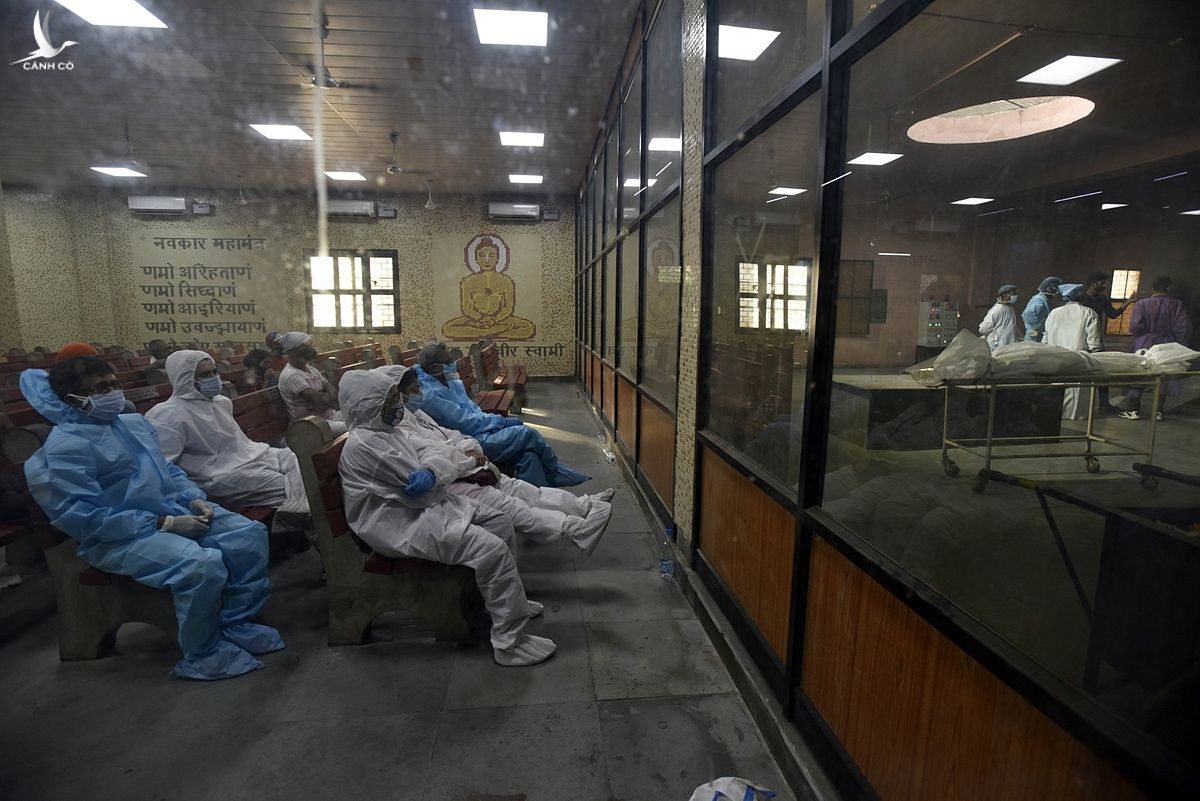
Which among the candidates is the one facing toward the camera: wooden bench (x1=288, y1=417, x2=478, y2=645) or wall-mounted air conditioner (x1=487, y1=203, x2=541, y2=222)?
the wall-mounted air conditioner

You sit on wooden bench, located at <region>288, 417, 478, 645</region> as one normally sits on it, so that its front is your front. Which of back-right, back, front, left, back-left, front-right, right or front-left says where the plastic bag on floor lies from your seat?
front-right

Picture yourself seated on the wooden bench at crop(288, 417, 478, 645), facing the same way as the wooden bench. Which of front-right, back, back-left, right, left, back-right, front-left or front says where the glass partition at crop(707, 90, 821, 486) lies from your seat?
front

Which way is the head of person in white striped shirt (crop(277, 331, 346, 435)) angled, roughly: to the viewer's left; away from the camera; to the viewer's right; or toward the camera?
to the viewer's right

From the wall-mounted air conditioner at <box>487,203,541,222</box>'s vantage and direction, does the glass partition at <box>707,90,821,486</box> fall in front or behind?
in front

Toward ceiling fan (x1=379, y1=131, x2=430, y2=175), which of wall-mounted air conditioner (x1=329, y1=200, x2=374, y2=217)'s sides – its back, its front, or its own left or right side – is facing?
front

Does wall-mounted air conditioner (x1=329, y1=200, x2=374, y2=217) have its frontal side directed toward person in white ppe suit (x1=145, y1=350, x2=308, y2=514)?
yes

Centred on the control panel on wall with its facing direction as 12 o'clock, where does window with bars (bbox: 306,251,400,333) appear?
The window with bars is roughly at 4 o'clock from the control panel on wall.

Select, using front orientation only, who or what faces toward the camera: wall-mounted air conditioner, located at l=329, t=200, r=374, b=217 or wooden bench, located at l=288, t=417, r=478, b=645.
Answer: the wall-mounted air conditioner

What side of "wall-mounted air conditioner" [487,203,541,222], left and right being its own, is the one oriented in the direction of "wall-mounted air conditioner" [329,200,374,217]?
right

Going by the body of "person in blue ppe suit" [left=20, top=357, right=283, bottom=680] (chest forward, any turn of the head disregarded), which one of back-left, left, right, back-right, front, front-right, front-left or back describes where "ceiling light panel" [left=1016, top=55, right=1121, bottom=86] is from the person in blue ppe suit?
front

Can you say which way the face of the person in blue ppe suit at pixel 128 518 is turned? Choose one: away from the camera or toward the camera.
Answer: toward the camera

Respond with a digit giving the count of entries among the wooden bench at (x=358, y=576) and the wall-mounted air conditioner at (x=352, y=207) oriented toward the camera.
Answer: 1

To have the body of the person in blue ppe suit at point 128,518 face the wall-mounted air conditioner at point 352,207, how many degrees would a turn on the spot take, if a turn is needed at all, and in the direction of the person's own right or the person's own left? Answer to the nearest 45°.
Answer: approximately 135° to the person's own left

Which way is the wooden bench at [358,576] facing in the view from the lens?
facing to the right of the viewer

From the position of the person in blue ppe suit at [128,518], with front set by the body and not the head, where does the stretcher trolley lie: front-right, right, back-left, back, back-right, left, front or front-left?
front

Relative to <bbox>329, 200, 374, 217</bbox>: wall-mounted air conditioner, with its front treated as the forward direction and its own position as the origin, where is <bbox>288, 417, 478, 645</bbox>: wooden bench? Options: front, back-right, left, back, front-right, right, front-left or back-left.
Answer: front

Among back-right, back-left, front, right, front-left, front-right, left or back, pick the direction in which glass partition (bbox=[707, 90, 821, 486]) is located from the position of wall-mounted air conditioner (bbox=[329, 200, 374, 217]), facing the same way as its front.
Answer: front

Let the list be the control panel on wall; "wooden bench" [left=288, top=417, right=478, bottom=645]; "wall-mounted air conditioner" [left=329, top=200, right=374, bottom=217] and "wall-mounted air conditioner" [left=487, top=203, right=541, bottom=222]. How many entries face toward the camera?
3

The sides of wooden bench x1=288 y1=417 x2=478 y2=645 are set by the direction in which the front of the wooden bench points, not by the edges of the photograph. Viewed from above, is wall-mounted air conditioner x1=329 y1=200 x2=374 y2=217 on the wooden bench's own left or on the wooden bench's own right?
on the wooden bench's own left
